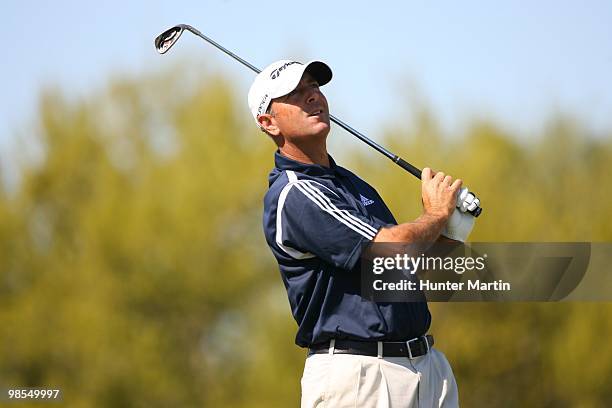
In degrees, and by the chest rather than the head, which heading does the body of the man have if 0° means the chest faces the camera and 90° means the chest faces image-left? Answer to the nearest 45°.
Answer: approximately 315°
